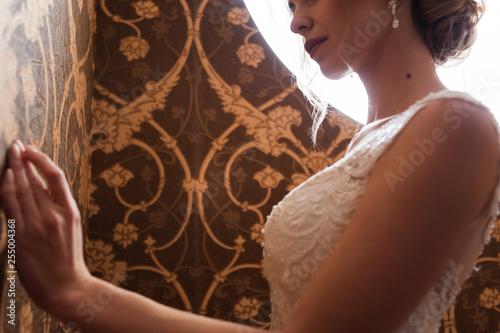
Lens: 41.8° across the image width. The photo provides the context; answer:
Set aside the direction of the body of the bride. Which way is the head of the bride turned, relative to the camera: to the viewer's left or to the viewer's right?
to the viewer's left

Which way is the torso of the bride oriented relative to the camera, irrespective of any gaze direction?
to the viewer's left
